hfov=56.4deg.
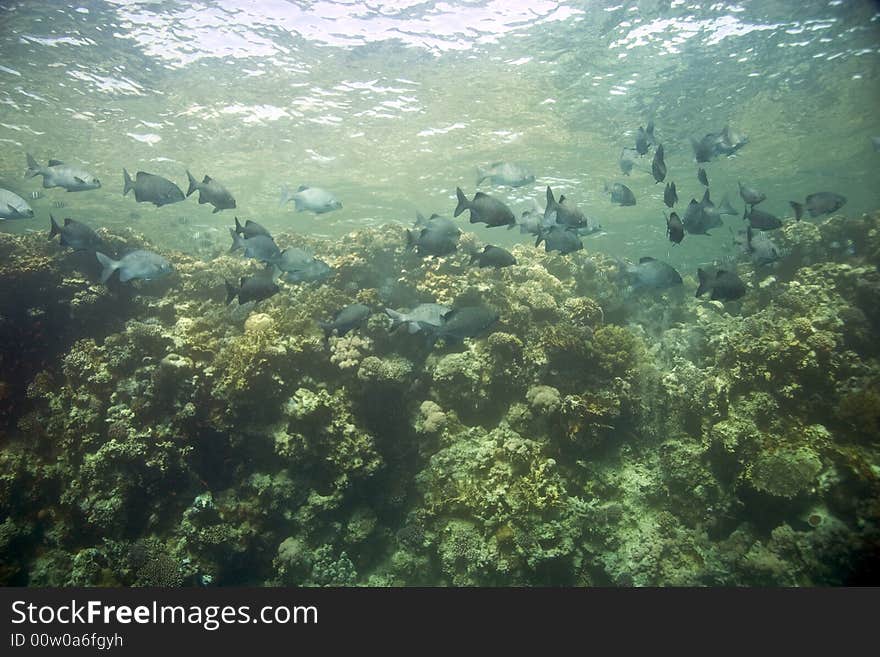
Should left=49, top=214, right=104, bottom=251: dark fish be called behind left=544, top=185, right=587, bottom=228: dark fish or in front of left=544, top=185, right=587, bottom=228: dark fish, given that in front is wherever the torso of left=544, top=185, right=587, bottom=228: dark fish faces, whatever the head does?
behind

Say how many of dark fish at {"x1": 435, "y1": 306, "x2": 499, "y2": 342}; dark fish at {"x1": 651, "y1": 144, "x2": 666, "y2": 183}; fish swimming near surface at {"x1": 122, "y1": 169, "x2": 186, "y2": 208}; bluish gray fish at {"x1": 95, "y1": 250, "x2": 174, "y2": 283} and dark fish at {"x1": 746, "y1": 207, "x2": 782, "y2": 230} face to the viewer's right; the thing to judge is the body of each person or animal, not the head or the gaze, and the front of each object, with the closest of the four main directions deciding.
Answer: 4

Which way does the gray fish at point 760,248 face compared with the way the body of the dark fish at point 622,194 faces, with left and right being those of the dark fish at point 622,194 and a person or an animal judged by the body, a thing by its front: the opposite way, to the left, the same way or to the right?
the same way

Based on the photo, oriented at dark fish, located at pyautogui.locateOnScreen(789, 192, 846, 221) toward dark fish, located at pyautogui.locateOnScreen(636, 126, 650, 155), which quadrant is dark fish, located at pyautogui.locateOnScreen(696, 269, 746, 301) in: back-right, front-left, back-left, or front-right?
front-left

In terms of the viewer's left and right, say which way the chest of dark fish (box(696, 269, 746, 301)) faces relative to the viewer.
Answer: facing to the right of the viewer

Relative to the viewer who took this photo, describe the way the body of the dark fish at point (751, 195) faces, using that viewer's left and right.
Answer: facing to the right of the viewer

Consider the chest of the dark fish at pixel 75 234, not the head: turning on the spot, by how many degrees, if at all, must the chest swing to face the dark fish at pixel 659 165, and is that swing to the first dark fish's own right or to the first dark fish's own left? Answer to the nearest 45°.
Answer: approximately 45° to the first dark fish's own right

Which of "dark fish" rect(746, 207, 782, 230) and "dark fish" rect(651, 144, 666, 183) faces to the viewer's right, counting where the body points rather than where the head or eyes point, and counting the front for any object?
"dark fish" rect(746, 207, 782, 230)

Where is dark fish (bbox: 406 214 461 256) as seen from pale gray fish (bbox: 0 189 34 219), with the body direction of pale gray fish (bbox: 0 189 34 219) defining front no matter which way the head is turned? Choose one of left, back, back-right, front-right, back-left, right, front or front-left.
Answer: front-right

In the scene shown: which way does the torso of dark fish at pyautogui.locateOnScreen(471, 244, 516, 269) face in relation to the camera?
to the viewer's right

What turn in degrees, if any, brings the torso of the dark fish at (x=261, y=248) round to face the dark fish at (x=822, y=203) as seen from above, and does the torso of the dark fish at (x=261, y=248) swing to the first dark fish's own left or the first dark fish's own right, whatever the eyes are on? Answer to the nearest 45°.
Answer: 0° — it already faces it

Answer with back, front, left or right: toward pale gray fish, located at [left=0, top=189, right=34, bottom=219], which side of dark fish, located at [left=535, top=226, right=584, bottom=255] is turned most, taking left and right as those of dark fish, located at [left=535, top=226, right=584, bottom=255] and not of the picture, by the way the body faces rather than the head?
back

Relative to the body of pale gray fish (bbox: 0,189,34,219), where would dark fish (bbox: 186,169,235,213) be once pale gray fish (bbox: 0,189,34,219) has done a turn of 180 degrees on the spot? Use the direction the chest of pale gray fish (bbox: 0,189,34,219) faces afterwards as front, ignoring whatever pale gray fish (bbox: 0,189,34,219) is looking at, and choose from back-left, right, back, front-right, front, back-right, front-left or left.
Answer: back-left

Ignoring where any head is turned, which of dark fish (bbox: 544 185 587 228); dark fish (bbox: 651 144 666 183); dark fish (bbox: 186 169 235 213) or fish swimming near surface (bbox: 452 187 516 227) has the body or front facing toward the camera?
dark fish (bbox: 651 144 666 183)
